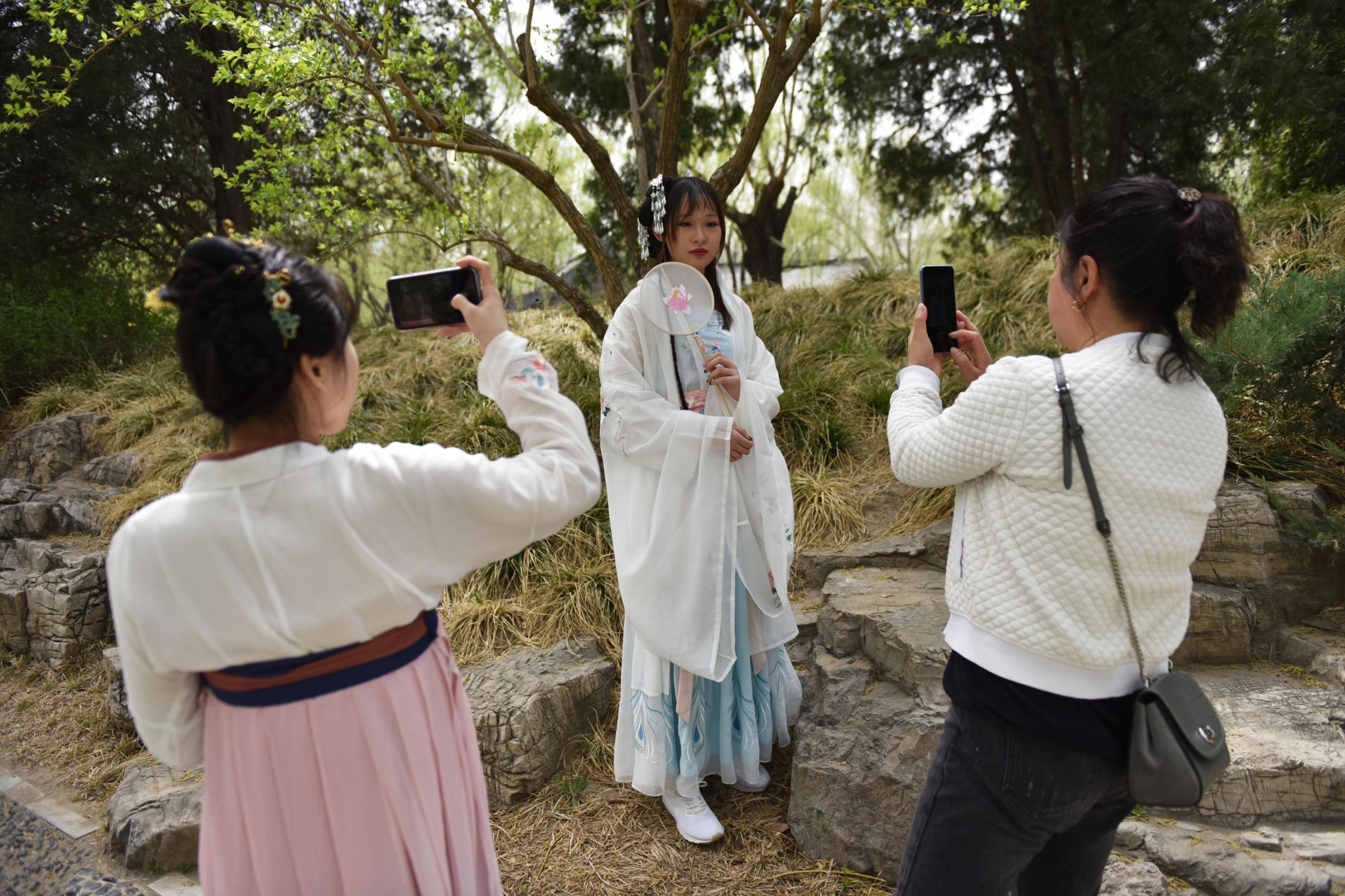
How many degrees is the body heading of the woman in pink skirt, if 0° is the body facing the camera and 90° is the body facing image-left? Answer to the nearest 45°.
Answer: approximately 180°

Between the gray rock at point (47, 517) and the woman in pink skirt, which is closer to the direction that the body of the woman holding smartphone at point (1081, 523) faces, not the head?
the gray rock

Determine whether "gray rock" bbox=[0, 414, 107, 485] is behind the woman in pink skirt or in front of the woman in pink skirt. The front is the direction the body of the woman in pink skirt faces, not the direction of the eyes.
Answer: in front

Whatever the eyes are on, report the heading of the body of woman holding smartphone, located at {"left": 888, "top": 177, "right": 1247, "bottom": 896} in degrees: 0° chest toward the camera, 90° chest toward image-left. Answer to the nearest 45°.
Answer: approximately 135°

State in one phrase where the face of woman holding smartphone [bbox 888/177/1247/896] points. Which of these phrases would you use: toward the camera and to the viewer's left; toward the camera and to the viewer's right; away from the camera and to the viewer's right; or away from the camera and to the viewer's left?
away from the camera and to the viewer's left

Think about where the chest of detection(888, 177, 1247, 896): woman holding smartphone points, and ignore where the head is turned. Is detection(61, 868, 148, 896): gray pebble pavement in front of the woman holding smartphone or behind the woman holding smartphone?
in front

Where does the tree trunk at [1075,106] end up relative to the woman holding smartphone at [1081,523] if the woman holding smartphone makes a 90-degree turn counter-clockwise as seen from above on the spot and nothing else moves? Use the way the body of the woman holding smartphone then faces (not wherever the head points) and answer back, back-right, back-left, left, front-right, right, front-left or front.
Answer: back-right

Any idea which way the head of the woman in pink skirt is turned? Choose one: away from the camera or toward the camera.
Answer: away from the camera

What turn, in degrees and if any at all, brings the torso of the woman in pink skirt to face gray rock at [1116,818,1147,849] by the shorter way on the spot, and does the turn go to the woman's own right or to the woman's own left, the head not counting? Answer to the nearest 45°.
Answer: approximately 90° to the woman's own right

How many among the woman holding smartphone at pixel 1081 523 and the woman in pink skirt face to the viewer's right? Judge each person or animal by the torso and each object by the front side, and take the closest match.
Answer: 0
